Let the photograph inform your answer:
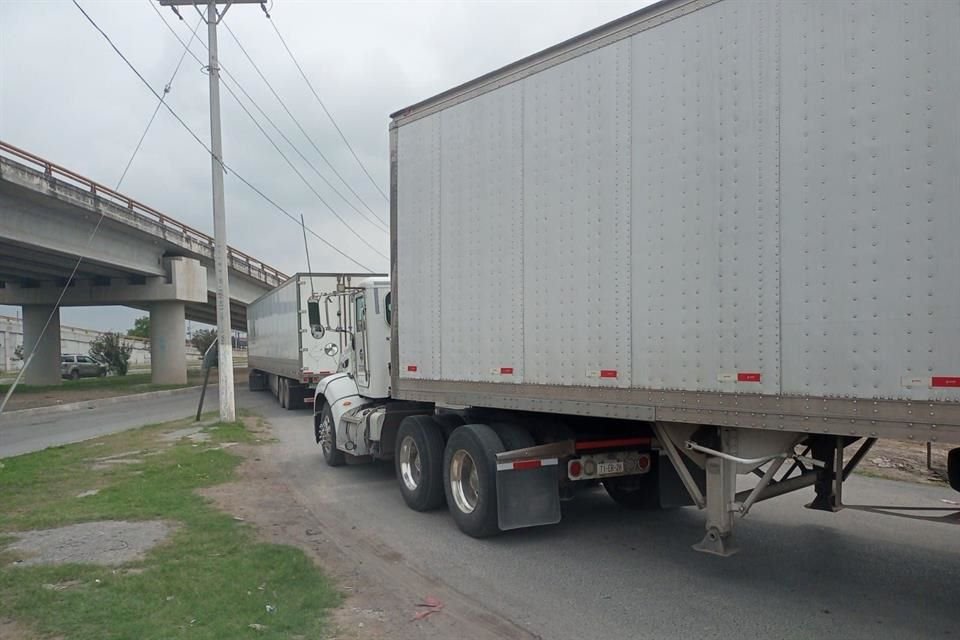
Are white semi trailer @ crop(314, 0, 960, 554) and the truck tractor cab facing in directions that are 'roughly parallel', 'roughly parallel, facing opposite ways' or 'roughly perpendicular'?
roughly parallel

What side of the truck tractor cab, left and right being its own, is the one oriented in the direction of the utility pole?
front

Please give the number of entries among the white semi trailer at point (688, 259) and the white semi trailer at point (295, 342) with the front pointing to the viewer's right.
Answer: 0

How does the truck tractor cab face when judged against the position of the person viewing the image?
facing away from the viewer and to the left of the viewer

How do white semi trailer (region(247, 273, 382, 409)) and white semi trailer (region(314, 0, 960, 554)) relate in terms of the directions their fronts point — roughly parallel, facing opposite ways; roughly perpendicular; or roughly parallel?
roughly parallel

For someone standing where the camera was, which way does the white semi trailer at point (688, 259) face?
facing away from the viewer and to the left of the viewer

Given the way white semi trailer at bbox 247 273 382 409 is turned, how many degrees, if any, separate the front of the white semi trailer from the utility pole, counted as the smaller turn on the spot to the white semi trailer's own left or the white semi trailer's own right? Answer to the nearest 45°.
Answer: approximately 90° to the white semi trailer's own left

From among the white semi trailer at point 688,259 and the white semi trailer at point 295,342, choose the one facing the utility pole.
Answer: the white semi trailer at point 688,259

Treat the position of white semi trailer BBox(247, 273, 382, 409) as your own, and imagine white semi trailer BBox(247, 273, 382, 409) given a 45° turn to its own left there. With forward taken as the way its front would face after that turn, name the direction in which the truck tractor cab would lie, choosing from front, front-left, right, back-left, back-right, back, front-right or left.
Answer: left

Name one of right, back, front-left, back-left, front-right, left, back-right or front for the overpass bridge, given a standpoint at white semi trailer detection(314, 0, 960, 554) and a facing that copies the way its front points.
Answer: front

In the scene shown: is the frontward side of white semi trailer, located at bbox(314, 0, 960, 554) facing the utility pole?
yes

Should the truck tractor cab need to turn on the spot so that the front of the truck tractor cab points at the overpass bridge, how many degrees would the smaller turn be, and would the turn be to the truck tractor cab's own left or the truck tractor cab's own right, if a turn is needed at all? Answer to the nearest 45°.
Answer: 0° — it already faces it

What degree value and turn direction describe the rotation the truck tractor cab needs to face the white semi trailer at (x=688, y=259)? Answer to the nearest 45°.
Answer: approximately 180°

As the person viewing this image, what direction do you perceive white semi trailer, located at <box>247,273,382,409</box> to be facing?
facing away from the viewer and to the left of the viewer

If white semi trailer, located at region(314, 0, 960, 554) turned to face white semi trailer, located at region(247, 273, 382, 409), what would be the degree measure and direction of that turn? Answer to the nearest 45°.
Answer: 0° — it already faces it
